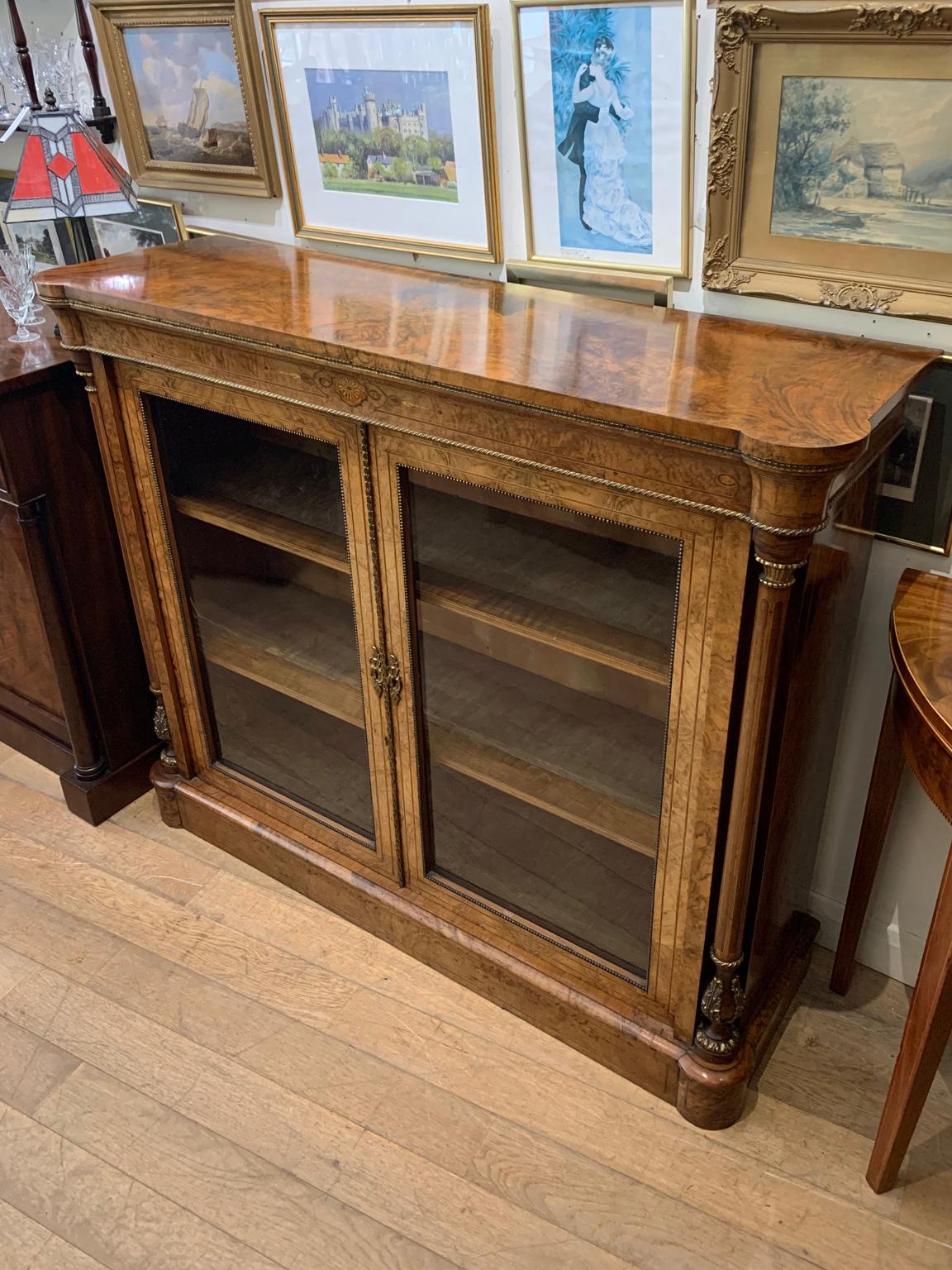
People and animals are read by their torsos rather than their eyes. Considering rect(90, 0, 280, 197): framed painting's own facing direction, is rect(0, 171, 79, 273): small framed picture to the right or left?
on its right

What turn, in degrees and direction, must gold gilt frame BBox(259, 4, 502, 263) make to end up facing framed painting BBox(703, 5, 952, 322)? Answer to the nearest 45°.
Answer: approximately 90° to its left

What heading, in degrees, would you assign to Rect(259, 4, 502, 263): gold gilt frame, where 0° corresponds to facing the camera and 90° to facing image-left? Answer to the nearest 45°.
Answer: approximately 45°

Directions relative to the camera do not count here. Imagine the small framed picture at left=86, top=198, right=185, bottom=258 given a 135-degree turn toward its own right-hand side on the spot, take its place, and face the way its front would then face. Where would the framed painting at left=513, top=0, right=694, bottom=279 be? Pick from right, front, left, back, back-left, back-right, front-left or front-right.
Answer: back-right

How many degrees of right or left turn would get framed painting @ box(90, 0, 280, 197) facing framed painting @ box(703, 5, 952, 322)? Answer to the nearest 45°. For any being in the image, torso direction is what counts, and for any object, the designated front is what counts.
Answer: approximately 90° to its left

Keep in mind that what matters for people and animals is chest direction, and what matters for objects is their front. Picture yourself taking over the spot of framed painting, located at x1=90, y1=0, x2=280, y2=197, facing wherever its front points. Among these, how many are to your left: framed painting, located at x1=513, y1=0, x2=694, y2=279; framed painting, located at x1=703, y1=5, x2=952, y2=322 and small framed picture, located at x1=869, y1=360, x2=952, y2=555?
3

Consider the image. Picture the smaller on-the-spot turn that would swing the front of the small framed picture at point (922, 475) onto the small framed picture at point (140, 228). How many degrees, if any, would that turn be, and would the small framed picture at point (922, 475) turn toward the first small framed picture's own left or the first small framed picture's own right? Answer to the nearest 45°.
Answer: approximately 45° to the first small framed picture's own right
